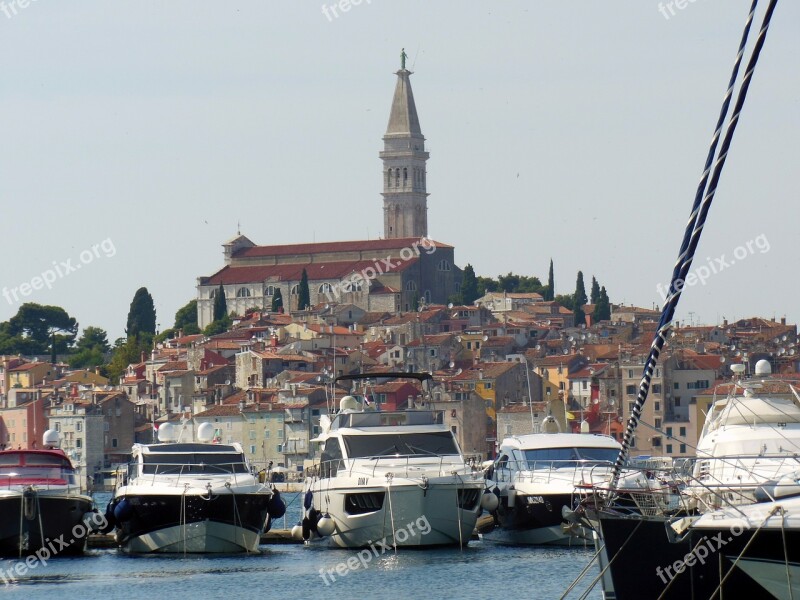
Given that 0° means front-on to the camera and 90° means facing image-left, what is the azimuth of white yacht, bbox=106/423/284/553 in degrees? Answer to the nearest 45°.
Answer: approximately 0°

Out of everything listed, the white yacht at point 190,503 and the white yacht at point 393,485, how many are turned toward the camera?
2

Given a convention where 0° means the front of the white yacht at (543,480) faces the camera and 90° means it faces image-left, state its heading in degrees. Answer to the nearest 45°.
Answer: approximately 315°

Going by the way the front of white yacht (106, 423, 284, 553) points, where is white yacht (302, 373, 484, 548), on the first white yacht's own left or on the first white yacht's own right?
on the first white yacht's own left

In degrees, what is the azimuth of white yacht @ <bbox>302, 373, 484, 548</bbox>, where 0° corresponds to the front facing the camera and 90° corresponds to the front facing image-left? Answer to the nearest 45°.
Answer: approximately 0°
